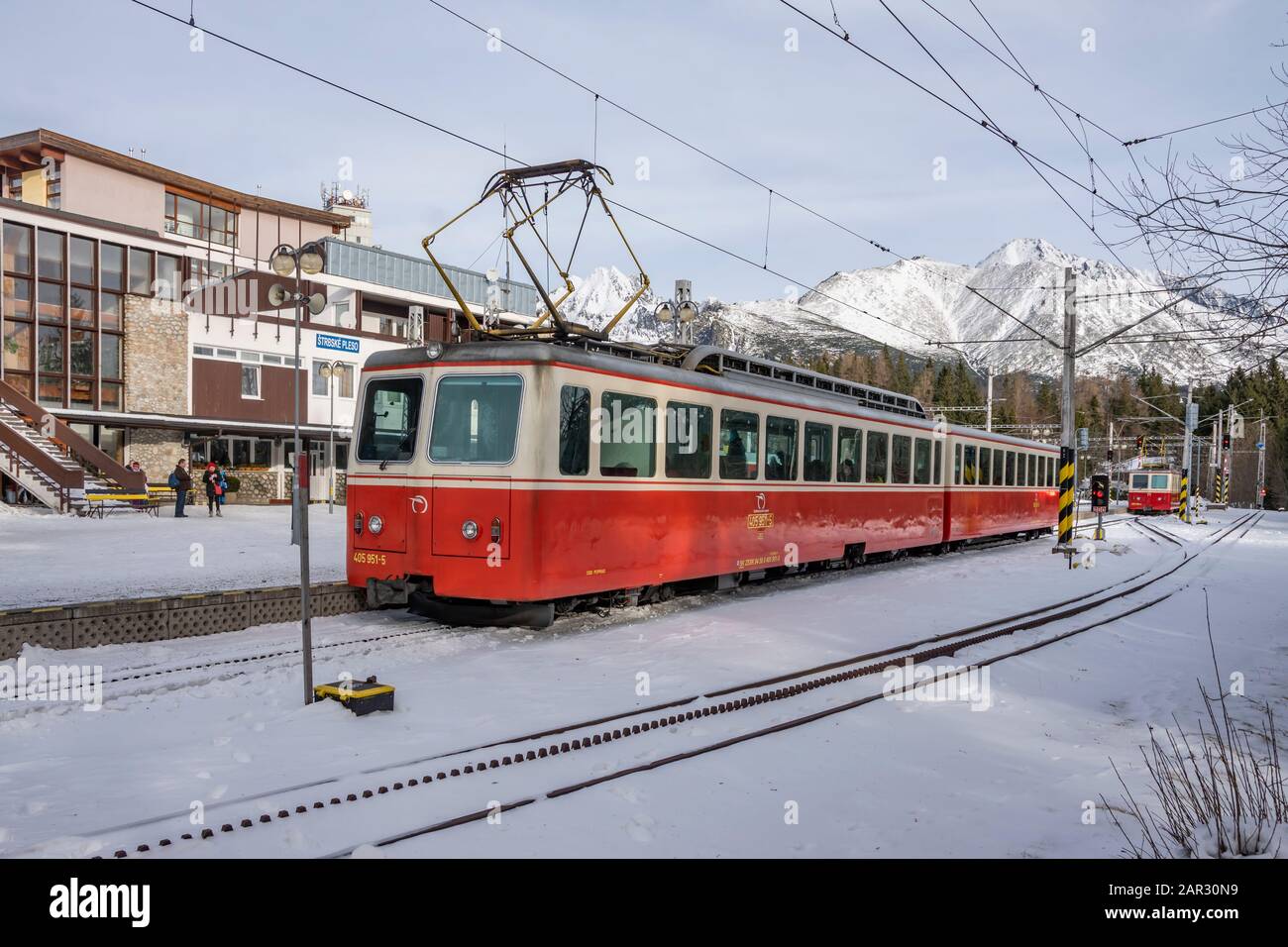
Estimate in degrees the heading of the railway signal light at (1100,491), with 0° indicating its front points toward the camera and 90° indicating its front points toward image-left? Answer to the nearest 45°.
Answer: approximately 0°

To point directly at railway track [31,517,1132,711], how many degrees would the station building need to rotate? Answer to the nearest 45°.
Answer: approximately 45° to its right

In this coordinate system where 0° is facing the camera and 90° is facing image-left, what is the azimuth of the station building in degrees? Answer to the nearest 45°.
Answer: approximately 315°

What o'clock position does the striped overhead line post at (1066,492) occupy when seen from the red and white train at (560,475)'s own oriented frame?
The striped overhead line post is roughly at 6 o'clock from the red and white train.

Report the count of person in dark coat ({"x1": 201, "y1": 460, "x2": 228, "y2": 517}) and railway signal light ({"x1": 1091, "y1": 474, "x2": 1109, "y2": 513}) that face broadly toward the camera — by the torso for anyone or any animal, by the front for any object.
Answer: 2

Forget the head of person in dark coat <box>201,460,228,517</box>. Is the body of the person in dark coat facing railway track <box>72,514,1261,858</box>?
yes

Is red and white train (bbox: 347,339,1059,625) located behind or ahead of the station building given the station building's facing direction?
ahead

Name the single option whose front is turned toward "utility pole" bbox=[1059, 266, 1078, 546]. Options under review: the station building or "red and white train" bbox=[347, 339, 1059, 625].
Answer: the station building

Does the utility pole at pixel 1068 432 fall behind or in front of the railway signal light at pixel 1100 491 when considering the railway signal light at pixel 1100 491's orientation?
in front

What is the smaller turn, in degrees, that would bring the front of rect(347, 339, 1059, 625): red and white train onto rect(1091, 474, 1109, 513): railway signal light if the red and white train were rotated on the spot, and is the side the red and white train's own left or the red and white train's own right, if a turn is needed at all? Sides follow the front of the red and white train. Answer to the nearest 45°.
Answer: approximately 180°

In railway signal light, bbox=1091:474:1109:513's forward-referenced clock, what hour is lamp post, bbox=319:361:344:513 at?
The lamp post is roughly at 2 o'clock from the railway signal light.

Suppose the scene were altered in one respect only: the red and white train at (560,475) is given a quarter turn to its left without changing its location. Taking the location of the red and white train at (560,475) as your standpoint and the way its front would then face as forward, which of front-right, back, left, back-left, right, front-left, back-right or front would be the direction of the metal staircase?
back

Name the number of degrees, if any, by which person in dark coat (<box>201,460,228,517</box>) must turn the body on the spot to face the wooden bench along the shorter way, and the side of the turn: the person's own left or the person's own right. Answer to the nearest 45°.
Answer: approximately 135° to the person's own right
